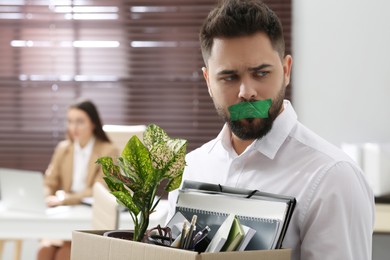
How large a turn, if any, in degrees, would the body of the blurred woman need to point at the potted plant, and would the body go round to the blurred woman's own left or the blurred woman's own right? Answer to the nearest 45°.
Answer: approximately 45° to the blurred woman's own left

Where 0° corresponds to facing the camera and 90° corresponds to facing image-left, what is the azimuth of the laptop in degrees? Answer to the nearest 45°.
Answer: approximately 225°

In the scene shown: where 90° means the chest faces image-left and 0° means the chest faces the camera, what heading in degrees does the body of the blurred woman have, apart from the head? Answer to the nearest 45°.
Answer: approximately 45°

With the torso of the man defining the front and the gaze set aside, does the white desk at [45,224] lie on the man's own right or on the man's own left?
on the man's own right

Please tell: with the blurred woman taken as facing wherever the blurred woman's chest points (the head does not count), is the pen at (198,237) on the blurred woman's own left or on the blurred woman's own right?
on the blurred woman's own left

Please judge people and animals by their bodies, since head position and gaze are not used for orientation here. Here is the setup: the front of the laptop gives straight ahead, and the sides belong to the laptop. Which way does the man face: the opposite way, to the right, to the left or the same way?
the opposite way

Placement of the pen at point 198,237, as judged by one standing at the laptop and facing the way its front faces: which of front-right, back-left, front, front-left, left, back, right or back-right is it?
back-right

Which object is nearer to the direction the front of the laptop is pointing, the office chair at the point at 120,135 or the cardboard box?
the office chair

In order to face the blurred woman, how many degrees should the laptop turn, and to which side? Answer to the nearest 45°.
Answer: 0° — it already faces them

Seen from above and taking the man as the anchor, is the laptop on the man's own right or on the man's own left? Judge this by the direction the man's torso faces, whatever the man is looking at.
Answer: on the man's own right
